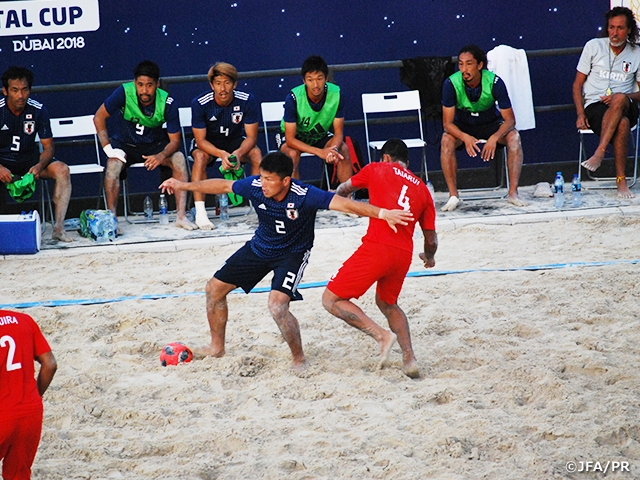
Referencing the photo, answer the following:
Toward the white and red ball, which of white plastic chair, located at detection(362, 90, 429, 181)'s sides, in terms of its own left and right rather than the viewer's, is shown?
front

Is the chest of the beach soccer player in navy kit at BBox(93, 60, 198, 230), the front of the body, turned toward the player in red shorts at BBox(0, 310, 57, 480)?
yes

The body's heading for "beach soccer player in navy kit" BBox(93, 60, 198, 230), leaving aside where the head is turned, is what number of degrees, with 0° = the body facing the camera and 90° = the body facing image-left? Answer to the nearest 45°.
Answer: approximately 0°

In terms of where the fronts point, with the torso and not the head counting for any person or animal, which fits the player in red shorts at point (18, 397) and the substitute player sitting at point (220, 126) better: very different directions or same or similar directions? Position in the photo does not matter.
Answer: very different directions

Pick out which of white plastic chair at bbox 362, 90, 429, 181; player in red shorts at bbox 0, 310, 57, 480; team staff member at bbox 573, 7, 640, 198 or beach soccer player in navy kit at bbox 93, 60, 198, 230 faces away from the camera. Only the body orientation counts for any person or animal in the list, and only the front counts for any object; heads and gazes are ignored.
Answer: the player in red shorts

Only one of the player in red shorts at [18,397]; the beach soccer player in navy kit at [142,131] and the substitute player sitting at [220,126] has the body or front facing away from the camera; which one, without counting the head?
the player in red shorts

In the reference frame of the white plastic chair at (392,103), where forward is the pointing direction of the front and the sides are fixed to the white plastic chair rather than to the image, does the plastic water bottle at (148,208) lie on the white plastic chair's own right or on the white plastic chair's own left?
on the white plastic chair's own right

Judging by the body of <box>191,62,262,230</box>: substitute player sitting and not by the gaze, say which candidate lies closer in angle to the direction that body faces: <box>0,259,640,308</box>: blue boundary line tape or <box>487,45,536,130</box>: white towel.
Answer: the blue boundary line tape

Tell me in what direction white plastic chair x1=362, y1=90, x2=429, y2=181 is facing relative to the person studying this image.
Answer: facing the viewer

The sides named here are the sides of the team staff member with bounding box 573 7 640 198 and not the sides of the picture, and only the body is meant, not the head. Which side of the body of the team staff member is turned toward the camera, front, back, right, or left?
front

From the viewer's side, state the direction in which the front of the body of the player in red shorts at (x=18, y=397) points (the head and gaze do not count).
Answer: away from the camera

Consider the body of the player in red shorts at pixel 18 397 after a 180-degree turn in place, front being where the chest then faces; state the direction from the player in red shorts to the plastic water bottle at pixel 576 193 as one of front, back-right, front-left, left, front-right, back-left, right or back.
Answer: back-left
